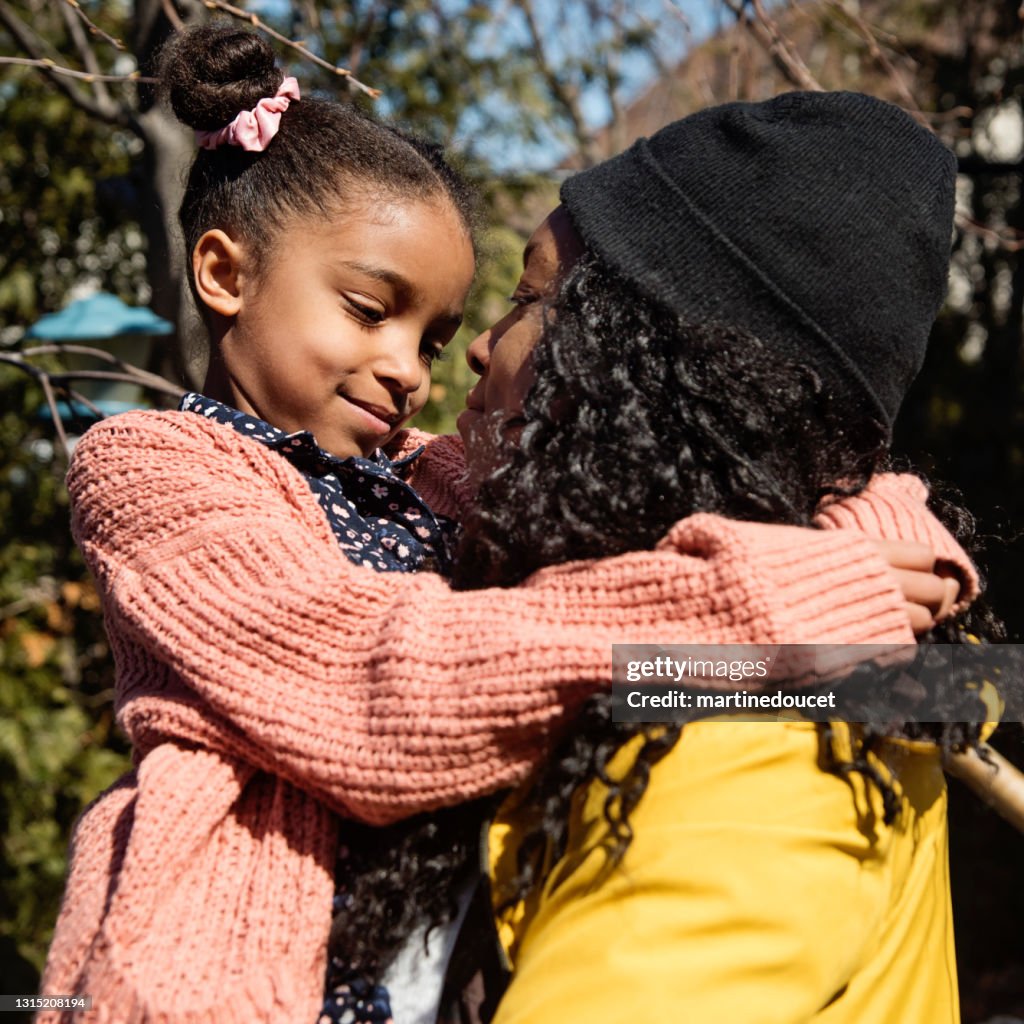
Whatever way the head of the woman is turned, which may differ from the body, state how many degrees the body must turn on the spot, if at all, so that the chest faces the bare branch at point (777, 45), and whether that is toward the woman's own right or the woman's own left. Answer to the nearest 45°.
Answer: approximately 90° to the woman's own right

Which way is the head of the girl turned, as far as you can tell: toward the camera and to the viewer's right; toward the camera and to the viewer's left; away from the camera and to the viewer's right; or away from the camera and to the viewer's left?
toward the camera and to the viewer's right

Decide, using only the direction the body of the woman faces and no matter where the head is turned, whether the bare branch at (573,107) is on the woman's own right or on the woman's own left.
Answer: on the woman's own right

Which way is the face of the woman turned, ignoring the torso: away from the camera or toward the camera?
away from the camera

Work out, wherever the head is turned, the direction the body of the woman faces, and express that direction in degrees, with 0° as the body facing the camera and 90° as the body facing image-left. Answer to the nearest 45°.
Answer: approximately 90°

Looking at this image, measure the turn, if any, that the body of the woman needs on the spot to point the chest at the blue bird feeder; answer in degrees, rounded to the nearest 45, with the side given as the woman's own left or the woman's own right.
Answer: approximately 45° to the woman's own right
